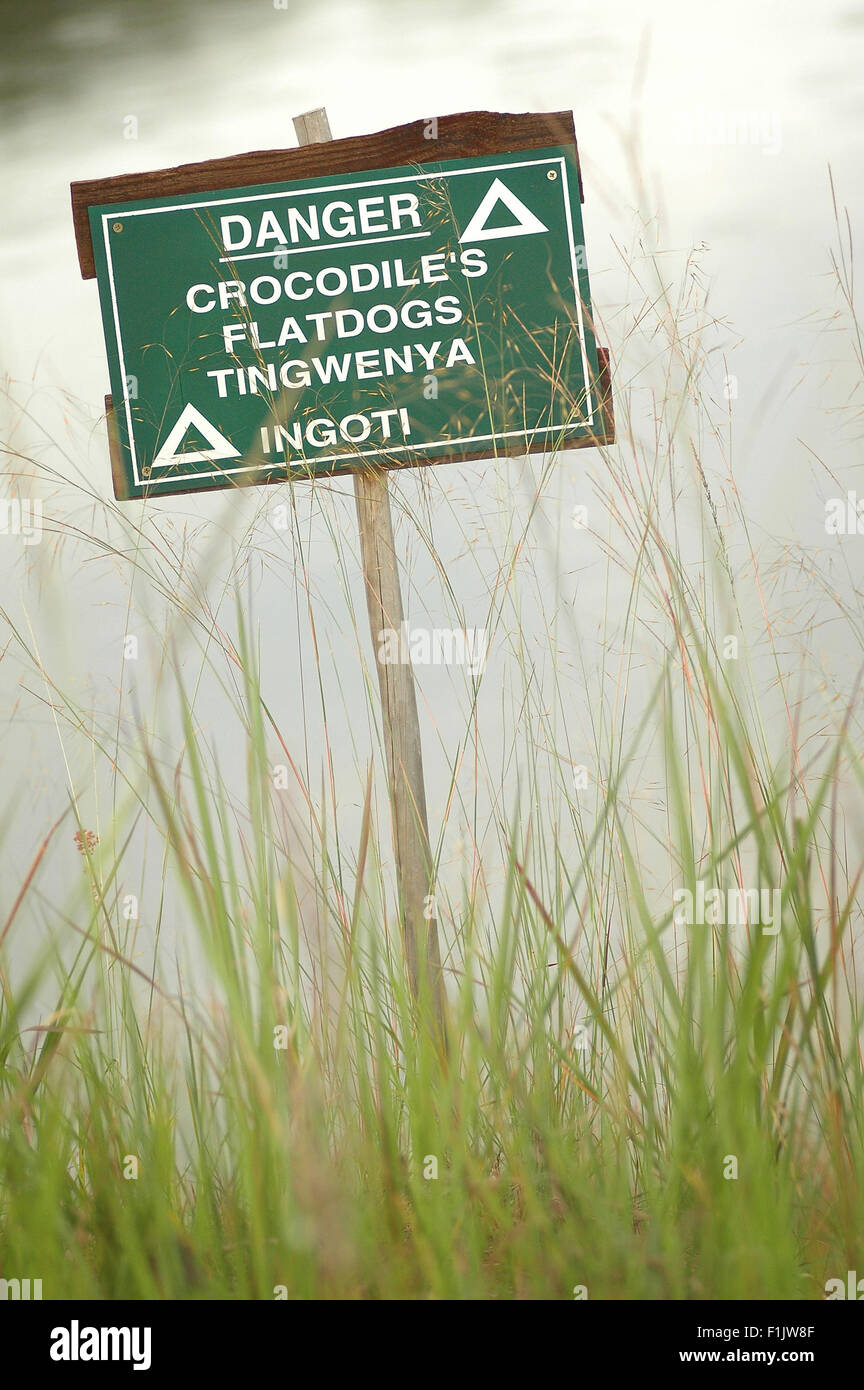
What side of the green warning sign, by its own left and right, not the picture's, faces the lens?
front
